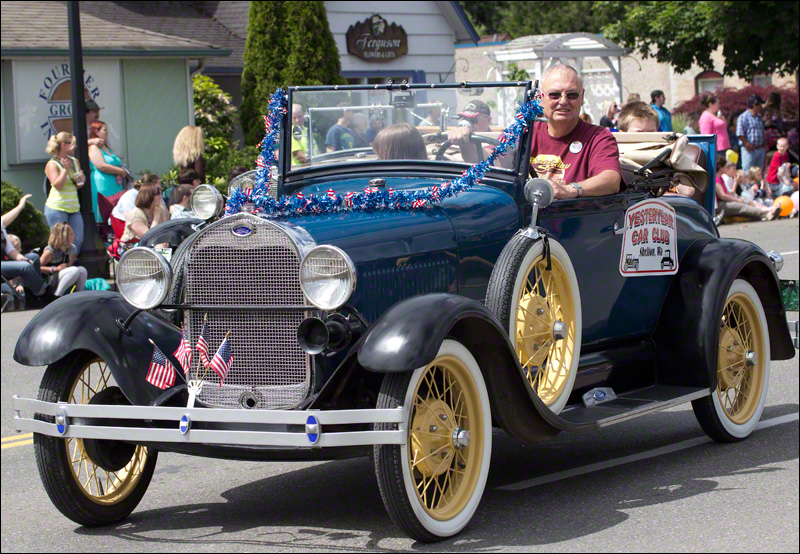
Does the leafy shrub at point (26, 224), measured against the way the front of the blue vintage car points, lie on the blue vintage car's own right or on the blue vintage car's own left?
on the blue vintage car's own right

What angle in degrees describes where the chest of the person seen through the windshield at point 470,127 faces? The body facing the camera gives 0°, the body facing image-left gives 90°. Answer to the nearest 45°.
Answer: approximately 45°

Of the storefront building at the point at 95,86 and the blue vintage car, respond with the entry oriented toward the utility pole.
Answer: the storefront building

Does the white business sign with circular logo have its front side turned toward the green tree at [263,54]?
no

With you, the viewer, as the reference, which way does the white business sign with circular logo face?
facing the viewer

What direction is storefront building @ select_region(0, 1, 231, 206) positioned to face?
toward the camera

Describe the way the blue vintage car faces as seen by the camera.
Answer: facing the viewer and to the left of the viewer

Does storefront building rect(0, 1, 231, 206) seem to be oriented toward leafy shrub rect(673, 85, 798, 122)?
no

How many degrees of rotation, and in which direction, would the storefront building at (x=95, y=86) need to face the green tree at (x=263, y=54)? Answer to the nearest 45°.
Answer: approximately 90° to its left

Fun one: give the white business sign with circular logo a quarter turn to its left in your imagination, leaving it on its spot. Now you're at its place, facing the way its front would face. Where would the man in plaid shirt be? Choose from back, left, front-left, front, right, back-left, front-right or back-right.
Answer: front

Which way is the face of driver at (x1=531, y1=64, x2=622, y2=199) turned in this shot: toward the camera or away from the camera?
toward the camera

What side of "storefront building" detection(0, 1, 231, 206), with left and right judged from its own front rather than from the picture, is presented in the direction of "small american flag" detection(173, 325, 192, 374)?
front

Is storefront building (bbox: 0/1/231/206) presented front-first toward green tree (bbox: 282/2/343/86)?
no
